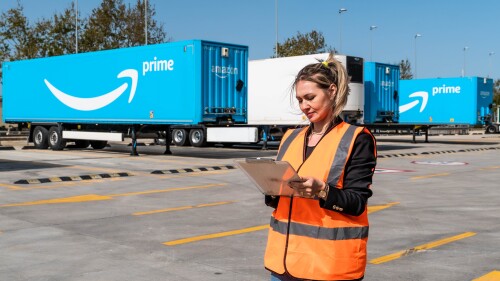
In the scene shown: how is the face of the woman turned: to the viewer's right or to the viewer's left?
to the viewer's left

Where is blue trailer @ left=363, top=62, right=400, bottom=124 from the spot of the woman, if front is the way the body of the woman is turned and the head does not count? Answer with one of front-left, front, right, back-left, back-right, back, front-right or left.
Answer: back-right

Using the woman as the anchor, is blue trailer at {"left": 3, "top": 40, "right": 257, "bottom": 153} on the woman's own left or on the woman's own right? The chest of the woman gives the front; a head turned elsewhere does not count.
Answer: on the woman's own right

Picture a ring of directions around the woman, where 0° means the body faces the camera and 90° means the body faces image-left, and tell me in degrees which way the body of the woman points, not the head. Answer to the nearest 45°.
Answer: approximately 45°

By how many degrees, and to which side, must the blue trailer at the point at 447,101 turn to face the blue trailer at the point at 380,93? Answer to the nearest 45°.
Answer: approximately 45° to its right

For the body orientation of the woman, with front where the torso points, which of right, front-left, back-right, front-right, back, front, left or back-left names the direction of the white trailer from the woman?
back-right
